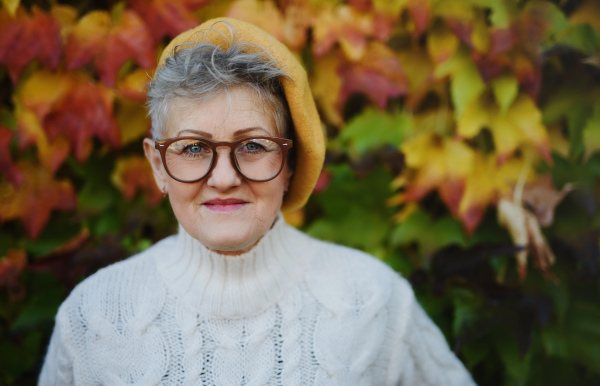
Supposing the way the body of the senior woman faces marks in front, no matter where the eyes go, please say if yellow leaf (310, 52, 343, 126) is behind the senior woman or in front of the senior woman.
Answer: behind

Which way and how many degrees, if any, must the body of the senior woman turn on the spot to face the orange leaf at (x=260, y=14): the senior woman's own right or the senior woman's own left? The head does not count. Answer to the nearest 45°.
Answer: approximately 180°

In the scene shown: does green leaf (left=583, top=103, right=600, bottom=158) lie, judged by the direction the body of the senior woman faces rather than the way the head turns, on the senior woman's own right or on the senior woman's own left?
on the senior woman's own left

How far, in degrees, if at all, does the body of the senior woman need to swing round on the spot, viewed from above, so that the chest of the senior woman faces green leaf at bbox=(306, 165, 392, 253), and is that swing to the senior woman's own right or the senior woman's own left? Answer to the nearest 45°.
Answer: approximately 135° to the senior woman's own left

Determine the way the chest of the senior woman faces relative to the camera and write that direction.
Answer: toward the camera

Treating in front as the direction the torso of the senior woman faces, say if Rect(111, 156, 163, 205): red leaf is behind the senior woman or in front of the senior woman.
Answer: behind

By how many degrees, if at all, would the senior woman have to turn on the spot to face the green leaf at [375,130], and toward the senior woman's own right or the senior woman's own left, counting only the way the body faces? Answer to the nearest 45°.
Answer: approximately 135° to the senior woman's own left

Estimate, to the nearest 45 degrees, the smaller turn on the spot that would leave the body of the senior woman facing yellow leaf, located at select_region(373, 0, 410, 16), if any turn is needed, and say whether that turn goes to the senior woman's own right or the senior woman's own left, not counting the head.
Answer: approximately 135° to the senior woman's own left
